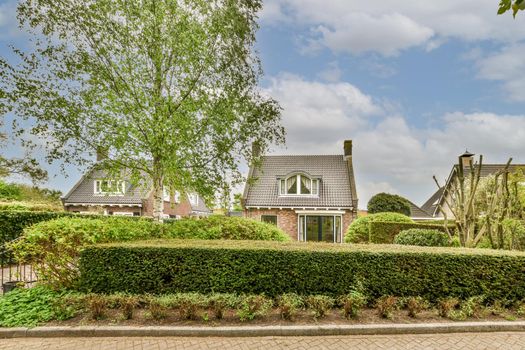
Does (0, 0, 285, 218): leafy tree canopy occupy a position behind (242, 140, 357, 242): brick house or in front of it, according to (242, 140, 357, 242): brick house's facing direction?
in front

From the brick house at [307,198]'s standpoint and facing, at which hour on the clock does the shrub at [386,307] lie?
The shrub is roughly at 12 o'clock from the brick house.

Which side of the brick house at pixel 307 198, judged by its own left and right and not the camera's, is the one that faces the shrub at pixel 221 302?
front

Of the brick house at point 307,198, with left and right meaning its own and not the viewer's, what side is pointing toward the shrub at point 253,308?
front

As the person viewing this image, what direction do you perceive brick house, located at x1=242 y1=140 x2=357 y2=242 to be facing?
facing the viewer

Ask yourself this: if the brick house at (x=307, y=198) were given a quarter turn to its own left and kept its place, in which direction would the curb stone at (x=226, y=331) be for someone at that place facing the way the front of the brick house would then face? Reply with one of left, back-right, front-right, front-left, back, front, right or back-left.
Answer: right

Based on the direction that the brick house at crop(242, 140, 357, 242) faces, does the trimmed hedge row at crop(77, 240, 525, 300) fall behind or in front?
in front

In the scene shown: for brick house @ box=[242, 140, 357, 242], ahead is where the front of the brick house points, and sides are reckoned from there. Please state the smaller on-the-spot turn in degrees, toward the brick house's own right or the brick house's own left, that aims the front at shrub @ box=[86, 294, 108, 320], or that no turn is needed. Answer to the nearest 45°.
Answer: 0° — it already faces it

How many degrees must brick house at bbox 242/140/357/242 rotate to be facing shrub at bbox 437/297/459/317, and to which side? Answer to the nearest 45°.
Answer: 0° — it already faces it

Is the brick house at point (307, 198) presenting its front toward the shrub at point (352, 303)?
yes
